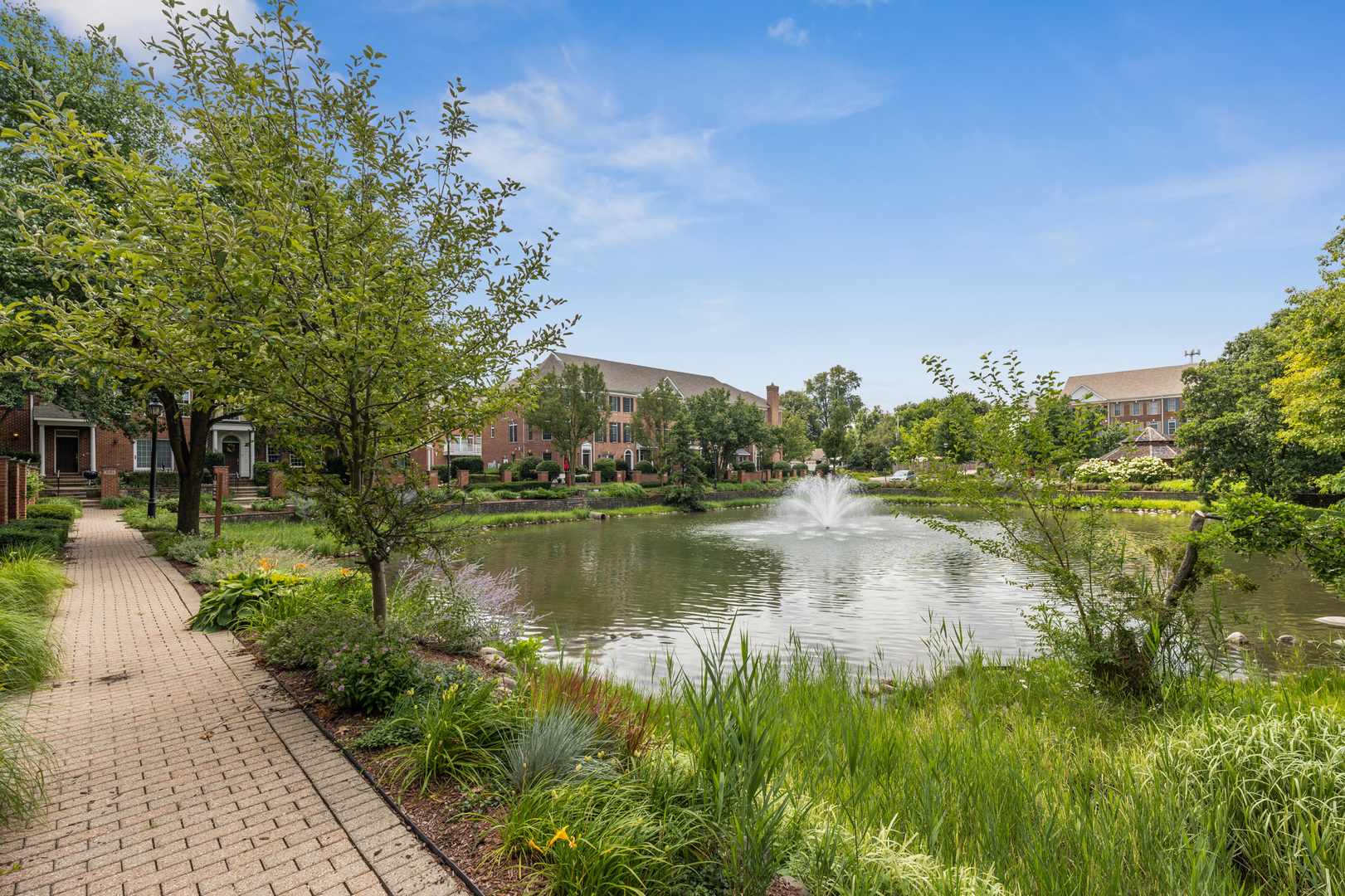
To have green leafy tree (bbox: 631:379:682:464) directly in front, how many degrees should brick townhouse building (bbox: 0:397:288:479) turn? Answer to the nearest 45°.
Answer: approximately 90° to its left

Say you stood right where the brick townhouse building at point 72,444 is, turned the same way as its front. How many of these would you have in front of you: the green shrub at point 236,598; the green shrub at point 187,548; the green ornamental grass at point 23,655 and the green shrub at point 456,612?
4

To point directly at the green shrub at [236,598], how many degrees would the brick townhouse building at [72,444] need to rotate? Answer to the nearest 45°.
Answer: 0° — it already faces it

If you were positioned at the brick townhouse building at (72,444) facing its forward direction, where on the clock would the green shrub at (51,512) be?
The green shrub is roughly at 12 o'clock from the brick townhouse building.

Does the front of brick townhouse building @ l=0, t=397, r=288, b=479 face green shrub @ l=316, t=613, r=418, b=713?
yes

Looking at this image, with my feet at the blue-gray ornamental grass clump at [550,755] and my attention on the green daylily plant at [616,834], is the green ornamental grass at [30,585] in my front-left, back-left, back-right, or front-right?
back-right

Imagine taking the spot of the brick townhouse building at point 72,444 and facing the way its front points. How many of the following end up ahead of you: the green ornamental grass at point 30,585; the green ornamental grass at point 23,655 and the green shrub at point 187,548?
3

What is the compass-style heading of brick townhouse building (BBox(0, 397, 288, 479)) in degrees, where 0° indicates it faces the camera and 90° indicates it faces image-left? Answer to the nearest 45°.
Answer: approximately 0°

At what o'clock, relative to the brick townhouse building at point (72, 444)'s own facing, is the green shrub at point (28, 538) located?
The green shrub is roughly at 12 o'clock from the brick townhouse building.

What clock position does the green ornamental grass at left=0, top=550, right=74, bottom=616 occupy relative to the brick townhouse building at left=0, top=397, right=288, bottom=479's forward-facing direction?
The green ornamental grass is roughly at 12 o'clock from the brick townhouse building.

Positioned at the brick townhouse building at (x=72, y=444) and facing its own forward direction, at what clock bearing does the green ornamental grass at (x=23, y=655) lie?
The green ornamental grass is roughly at 12 o'clock from the brick townhouse building.

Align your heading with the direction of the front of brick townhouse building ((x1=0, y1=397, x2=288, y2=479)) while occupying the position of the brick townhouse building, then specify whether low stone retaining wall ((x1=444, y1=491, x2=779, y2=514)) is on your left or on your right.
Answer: on your left

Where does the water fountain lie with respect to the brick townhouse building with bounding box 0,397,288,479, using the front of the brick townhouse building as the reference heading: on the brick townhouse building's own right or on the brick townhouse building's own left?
on the brick townhouse building's own left
